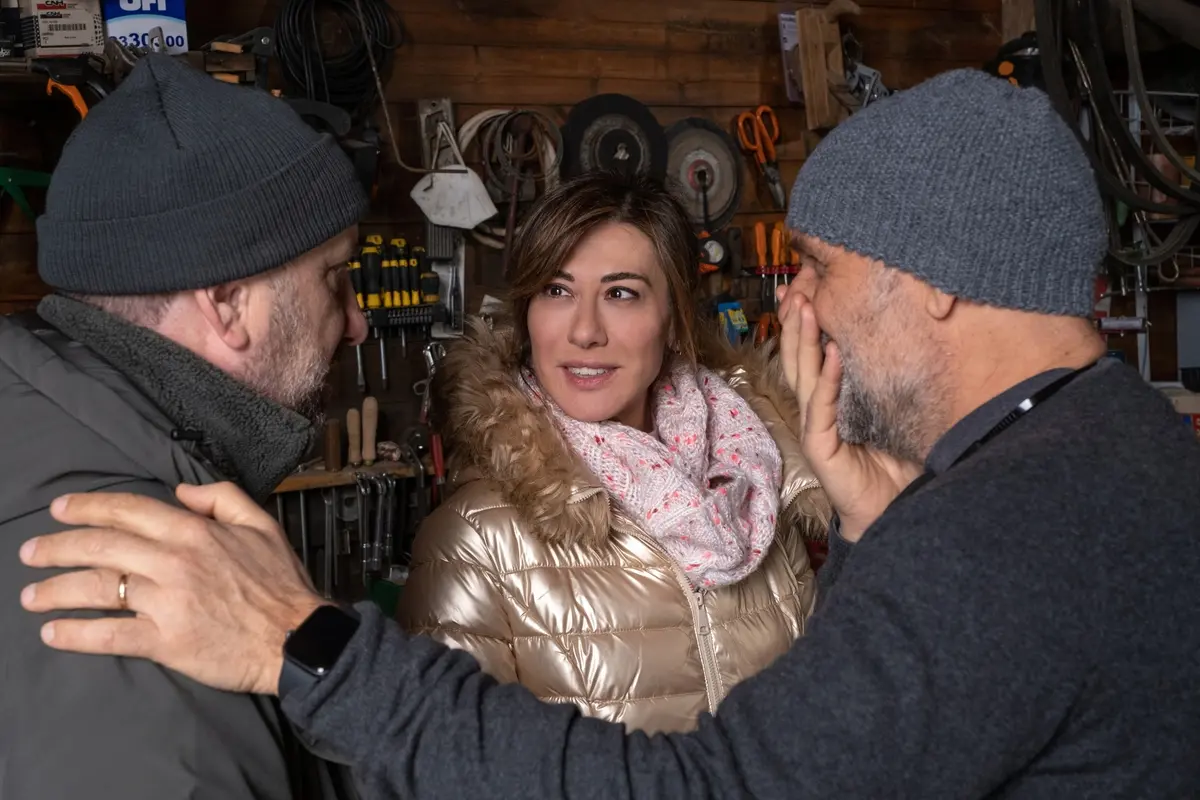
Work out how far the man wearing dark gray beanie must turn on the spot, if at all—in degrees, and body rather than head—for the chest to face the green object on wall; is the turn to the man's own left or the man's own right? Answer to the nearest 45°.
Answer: approximately 45° to the man's own left

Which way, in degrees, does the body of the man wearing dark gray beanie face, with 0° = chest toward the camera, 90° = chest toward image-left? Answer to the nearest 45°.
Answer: approximately 225°

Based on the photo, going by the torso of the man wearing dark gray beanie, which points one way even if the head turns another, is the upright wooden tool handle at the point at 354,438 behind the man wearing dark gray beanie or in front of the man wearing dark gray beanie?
in front

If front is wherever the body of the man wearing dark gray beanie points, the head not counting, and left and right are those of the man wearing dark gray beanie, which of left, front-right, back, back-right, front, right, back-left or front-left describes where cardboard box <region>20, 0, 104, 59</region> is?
front-left

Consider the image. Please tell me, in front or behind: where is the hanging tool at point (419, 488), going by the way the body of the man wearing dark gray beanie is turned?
in front

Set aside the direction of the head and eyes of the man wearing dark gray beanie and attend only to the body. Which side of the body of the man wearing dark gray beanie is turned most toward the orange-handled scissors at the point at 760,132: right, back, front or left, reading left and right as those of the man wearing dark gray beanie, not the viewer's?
front

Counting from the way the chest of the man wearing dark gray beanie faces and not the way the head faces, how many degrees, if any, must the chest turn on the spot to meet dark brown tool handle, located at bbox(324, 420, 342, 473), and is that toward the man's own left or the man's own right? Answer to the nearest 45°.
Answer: approximately 45° to the man's own left

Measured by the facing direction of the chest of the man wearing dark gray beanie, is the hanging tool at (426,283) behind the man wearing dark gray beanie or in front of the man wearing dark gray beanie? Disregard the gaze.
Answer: in front
